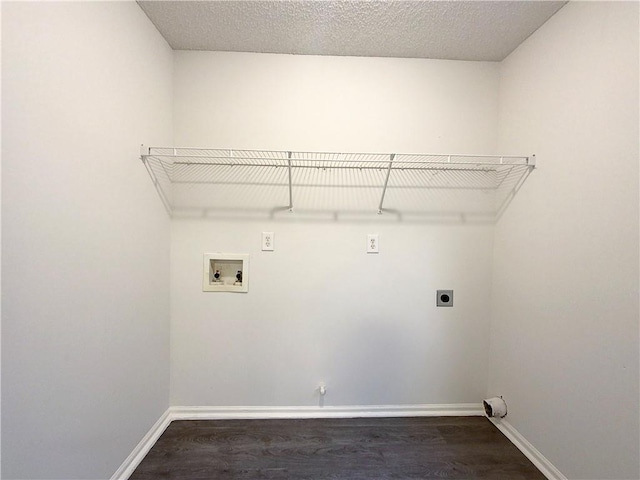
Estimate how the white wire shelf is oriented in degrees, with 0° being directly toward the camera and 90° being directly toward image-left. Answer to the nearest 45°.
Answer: approximately 0°
